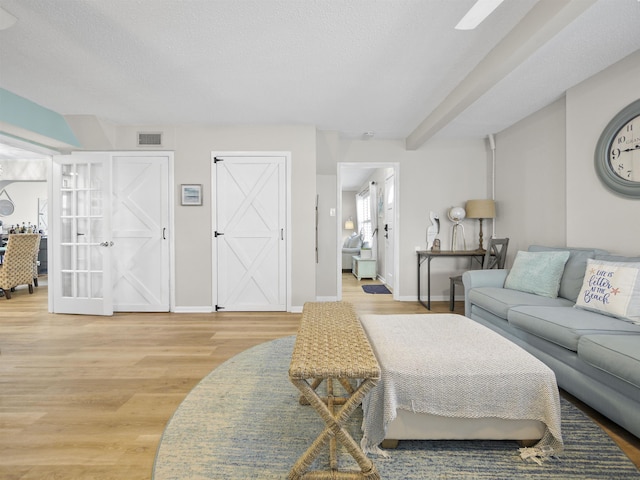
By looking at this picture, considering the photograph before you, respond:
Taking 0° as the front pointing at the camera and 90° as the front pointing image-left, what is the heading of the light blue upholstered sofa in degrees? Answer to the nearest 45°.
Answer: approximately 45°

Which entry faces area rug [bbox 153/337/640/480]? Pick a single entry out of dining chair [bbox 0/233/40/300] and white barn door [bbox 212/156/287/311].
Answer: the white barn door

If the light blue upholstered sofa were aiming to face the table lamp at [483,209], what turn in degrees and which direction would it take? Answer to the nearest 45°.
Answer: approximately 135° to its right

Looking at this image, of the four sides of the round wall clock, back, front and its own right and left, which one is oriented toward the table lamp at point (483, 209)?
right

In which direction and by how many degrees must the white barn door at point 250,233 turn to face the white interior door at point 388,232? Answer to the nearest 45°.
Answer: approximately 135° to its left

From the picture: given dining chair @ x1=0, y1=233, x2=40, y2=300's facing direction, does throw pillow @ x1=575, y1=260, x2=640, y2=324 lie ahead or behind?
behind

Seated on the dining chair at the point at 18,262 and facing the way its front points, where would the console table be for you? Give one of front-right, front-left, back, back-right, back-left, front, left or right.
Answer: back
